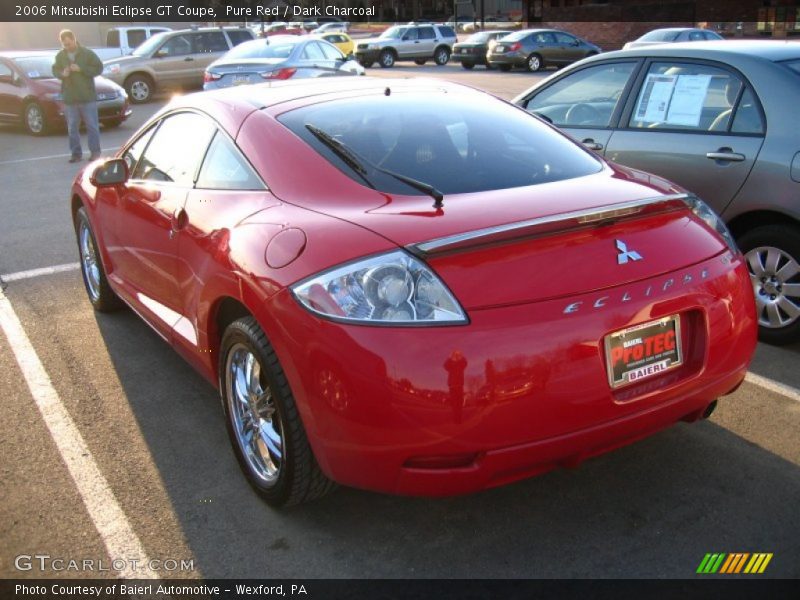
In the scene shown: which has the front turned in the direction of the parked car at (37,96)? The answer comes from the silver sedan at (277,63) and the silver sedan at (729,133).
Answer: the silver sedan at (729,133)

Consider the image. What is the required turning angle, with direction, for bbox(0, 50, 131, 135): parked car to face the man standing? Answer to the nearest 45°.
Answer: approximately 45° to its right

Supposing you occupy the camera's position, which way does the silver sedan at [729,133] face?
facing away from the viewer and to the left of the viewer

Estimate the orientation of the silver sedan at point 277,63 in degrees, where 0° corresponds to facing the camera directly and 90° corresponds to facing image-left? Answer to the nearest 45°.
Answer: approximately 225°

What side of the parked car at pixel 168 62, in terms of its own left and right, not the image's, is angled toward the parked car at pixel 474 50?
back

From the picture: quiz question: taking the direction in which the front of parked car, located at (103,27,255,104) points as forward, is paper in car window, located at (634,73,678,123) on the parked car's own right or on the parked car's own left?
on the parked car's own left

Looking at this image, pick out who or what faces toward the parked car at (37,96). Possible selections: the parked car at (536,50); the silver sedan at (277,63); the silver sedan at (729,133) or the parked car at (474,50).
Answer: the silver sedan at (729,133)

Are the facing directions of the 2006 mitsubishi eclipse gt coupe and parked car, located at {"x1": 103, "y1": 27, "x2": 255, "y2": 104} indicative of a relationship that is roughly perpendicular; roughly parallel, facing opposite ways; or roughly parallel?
roughly perpendicular

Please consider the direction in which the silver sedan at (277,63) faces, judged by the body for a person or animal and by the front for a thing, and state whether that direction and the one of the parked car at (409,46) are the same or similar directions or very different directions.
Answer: very different directions
